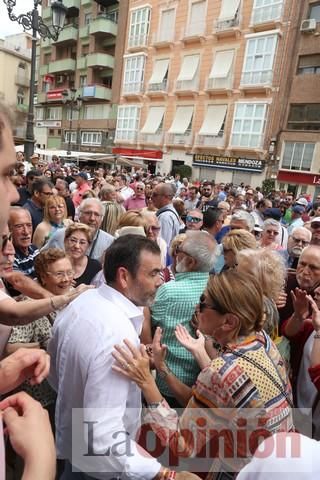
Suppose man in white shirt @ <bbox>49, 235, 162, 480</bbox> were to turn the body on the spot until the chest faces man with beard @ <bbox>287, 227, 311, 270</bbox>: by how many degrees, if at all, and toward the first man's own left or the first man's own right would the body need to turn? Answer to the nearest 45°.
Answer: approximately 45° to the first man's own left

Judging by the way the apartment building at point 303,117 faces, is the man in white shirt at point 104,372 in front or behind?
in front

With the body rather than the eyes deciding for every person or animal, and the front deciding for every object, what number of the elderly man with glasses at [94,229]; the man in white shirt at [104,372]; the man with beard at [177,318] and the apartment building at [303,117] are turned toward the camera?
2

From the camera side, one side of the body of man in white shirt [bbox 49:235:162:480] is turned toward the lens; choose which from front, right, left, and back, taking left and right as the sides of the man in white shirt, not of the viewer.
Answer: right

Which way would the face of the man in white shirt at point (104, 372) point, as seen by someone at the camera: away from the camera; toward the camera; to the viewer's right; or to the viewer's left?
to the viewer's right

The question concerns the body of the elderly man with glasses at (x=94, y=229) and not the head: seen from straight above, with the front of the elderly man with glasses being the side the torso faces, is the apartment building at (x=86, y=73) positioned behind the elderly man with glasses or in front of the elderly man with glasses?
behind

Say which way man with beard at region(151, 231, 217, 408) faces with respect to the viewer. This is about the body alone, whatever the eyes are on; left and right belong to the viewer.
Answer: facing away from the viewer and to the left of the viewer

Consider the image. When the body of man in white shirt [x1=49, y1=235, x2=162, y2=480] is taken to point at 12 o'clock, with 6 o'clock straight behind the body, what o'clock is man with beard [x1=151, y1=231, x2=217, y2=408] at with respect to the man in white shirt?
The man with beard is roughly at 10 o'clock from the man in white shirt.

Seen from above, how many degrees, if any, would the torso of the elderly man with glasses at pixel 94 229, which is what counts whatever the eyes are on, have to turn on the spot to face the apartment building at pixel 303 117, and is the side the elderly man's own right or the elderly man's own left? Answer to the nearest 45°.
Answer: approximately 135° to the elderly man's own left

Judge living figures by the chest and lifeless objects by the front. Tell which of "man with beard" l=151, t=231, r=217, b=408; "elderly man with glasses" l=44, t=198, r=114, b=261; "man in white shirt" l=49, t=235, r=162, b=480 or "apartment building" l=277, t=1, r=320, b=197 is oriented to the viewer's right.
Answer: the man in white shirt

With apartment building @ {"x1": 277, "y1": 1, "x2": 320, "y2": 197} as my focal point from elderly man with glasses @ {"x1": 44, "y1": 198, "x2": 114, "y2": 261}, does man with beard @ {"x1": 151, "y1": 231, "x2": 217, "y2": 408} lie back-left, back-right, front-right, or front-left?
back-right

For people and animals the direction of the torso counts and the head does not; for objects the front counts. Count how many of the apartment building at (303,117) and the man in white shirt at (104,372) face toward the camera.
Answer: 1
